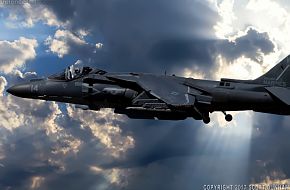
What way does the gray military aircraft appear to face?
to the viewer's left
